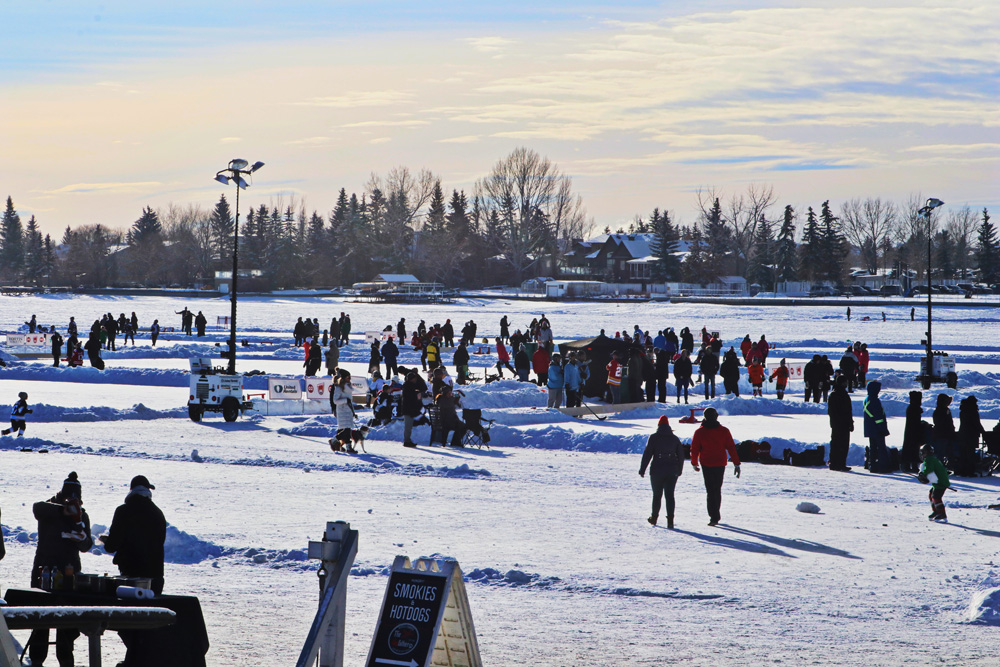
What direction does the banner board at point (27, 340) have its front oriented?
toward the camera

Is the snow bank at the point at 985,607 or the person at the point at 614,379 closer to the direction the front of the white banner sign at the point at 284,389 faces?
the snow bank

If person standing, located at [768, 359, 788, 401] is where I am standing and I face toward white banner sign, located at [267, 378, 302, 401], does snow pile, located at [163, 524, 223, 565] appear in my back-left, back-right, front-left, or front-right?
front-left

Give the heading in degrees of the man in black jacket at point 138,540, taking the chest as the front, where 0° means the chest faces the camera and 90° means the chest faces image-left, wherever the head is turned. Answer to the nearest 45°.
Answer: approximately 180°

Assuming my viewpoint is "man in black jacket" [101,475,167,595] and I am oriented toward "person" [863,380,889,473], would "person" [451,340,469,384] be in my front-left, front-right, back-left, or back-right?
front-left

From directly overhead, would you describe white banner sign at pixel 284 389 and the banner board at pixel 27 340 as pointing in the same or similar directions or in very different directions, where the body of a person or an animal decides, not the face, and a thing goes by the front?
same or similar directions

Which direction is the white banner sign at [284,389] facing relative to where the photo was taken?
toward the camera

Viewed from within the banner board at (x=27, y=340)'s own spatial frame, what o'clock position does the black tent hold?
The black tent is roughly at 11 o'clock from the banner board.

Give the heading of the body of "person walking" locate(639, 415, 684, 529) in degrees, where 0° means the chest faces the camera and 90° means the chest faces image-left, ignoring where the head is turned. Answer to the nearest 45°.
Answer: approximately 180°

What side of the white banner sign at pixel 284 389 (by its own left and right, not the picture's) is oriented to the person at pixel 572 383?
left

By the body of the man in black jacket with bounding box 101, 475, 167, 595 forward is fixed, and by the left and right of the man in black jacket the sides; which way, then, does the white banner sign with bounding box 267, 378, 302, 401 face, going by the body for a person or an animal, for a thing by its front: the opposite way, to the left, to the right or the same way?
the opposite way

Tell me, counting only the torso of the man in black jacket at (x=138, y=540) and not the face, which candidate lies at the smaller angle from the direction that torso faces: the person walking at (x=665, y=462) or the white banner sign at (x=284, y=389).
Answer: the white banner sign

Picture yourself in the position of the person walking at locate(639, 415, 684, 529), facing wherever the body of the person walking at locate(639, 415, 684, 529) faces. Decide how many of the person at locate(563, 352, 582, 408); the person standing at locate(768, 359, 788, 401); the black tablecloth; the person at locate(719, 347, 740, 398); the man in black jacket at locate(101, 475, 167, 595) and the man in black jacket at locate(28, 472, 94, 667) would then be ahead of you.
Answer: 3

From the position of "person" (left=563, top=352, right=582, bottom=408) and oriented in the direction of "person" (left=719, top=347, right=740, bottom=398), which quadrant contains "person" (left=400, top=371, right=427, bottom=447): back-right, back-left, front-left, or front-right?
back-right
